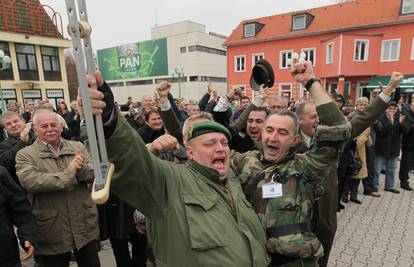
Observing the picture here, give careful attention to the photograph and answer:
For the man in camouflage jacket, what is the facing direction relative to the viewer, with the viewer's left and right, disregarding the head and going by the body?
facing the viewer and to the left of the viewer

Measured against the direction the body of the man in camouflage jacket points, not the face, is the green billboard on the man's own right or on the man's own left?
on the man's own right

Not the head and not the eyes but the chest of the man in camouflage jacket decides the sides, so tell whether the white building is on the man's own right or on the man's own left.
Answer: on the man's own right

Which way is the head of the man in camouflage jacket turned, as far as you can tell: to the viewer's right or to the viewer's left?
to the viewer's left
